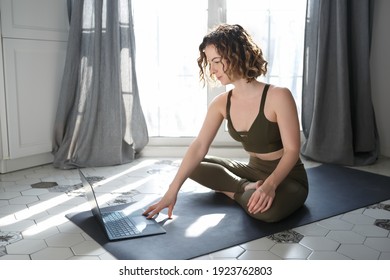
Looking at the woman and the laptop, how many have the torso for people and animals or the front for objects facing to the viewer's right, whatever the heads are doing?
1

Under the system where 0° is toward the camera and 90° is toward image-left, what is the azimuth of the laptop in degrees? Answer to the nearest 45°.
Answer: approximately 270°

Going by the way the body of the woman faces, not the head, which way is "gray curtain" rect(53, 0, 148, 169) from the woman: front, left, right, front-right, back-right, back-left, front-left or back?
right

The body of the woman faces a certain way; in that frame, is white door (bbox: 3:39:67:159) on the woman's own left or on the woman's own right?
on the woman's own right

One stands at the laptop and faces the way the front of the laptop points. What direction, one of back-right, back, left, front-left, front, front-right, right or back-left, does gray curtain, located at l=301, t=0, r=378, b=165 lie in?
front-left

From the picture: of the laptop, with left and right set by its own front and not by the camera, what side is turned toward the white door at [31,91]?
left

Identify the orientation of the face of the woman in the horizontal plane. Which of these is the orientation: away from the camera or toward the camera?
toward the camera

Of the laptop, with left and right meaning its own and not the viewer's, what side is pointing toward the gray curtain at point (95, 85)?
left
